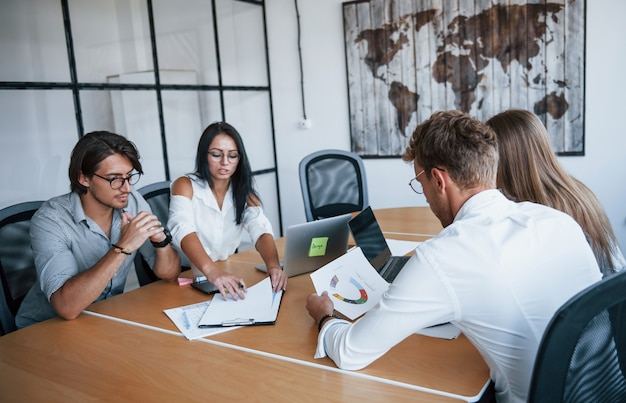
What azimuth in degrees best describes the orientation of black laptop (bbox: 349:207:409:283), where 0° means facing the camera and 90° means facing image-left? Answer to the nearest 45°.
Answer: approximately 315°

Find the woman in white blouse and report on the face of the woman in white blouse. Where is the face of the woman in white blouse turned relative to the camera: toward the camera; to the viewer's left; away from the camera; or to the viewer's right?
toward the camera

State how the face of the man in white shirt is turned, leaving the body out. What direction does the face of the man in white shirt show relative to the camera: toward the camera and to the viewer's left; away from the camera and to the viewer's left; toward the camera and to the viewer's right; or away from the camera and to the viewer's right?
away from the camera and to the viewer's left

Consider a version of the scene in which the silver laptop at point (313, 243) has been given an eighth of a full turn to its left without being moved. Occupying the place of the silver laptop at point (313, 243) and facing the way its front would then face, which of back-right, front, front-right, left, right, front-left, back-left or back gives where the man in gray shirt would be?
front

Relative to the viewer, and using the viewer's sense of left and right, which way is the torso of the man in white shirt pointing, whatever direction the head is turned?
facing away from the viewer and to the left of the viewer

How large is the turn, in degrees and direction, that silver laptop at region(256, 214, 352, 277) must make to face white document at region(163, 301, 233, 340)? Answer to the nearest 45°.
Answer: approximately 90° to its left

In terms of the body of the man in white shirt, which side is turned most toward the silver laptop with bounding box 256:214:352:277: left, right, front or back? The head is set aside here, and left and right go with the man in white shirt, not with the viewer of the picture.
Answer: front

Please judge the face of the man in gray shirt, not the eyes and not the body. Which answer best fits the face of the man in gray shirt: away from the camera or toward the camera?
toward the camera

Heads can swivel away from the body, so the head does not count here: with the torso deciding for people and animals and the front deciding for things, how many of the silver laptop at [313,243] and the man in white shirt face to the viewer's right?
0

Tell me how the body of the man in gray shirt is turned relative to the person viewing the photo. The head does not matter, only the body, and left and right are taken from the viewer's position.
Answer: facing the viewer and to the right of the viewer

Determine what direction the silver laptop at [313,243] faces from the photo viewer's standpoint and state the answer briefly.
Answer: facing away from the viewer and to the left of the viewer

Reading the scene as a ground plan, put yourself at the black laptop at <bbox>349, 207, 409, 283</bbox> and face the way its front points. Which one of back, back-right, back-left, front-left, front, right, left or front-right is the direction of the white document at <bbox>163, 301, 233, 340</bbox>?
right

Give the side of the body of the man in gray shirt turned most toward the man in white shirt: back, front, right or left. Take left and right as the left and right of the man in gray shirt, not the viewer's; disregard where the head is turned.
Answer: front

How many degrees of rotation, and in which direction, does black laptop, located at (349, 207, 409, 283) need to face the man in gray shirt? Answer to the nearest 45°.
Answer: approximately 135° to its right

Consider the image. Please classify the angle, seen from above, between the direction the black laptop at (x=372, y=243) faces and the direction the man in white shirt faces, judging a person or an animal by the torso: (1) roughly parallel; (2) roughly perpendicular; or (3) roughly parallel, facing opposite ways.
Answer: roughly parallel, facing opposite ways

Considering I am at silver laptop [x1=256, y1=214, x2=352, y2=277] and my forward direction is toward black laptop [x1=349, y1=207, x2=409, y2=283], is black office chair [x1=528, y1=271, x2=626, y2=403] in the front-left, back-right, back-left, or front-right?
front-right

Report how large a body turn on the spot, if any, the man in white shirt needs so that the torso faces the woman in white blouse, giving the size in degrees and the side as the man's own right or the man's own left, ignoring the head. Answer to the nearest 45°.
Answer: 0° — they already face them
